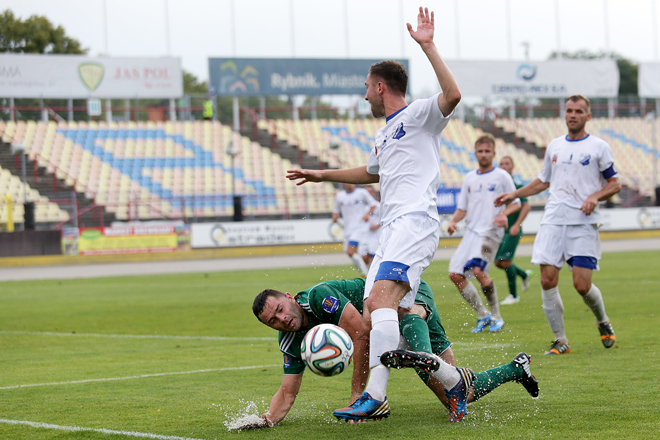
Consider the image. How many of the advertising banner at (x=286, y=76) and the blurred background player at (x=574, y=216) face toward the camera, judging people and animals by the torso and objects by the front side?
2

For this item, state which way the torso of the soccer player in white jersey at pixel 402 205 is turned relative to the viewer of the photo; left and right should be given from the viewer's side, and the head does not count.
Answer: facing the viewer and to the left of the viewer

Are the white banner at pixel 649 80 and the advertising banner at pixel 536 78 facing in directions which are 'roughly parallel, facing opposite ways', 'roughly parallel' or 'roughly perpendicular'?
roughly parallel

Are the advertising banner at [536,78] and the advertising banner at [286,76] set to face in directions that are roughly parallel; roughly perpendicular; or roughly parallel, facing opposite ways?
roughly parallel

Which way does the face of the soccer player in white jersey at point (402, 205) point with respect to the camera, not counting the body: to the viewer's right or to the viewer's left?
to the viewer's left

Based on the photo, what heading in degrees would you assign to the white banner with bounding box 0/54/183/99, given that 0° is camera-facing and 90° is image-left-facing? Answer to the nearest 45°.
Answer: approximately 0°

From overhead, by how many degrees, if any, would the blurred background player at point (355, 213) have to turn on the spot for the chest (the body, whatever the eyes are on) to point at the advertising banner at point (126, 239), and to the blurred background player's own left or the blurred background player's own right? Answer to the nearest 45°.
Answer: approximately 90° to the blurred background player's own right

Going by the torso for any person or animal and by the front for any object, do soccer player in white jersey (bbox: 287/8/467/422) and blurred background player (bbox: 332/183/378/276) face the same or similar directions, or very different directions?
same or similar directions

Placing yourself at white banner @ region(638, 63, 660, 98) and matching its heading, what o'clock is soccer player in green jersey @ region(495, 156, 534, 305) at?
The soccer player in green jersey is roughly at 12 o'clock from the white banner.

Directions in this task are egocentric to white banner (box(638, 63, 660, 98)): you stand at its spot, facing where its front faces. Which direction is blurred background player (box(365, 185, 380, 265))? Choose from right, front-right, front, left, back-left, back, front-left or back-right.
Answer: front

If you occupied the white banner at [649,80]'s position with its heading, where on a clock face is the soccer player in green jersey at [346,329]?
The soccer player in green jersey is roughly at 12 o'clock from the white banner.

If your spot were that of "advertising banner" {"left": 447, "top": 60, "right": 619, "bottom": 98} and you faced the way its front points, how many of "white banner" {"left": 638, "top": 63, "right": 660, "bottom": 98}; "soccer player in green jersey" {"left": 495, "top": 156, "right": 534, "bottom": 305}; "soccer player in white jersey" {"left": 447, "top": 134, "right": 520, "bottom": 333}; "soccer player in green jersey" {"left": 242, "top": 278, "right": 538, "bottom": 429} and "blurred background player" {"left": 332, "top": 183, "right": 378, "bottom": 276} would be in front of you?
4

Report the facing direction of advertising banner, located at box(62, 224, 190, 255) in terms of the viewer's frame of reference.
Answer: facing the viewer
